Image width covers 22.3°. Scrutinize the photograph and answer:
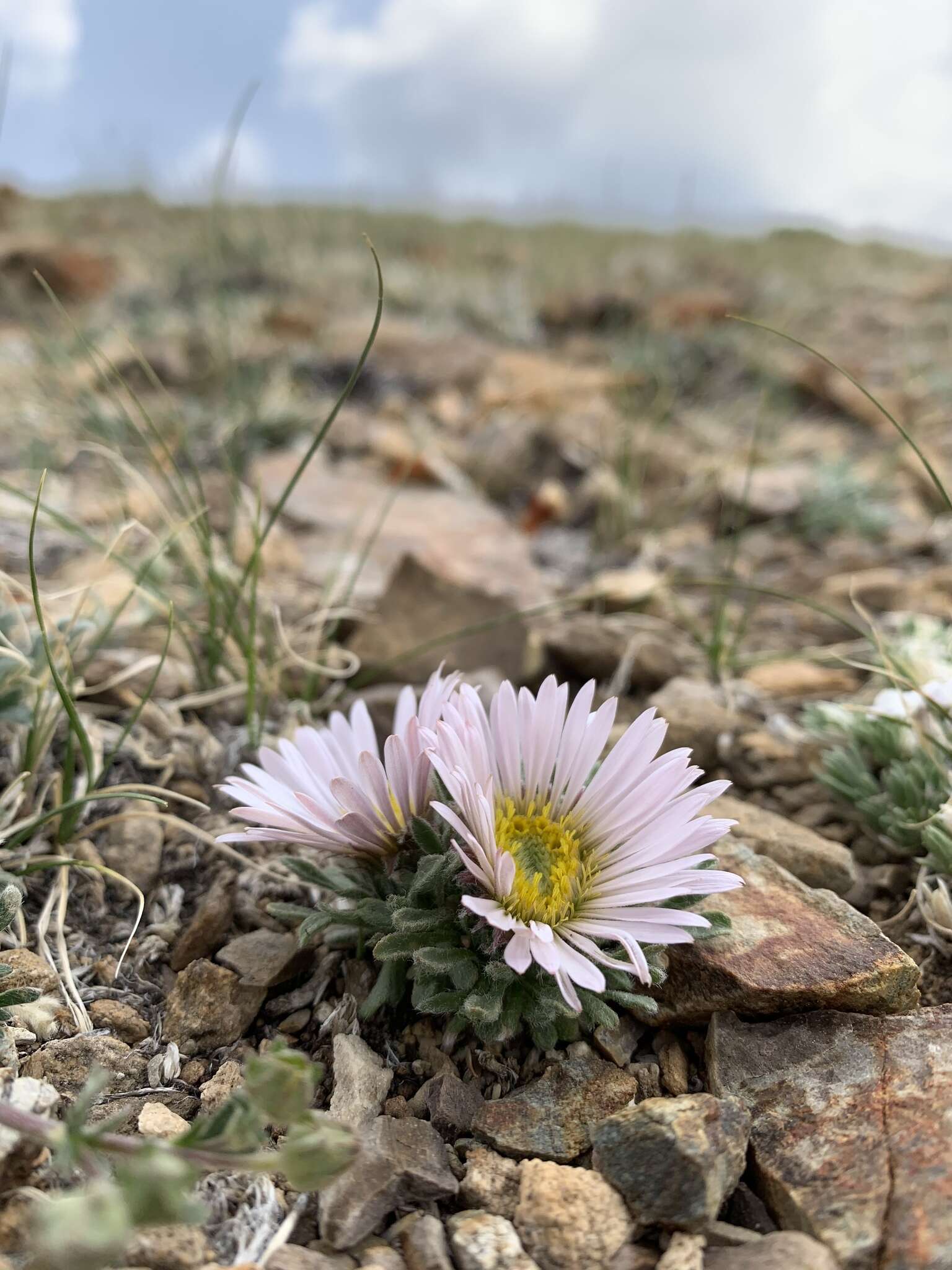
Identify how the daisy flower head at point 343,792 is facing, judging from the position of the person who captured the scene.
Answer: facing to the left of the viewer
